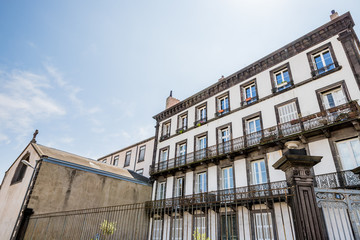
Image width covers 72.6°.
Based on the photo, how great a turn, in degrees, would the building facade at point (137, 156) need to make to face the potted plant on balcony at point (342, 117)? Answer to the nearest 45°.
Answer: approximately 90° to its left

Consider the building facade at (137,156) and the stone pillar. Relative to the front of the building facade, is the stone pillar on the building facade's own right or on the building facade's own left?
on the building facade's own left

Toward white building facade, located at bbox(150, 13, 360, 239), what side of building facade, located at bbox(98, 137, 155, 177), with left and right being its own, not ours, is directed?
left

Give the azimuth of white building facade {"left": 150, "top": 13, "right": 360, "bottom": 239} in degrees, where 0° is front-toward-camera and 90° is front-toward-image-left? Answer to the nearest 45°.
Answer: approximately 45°

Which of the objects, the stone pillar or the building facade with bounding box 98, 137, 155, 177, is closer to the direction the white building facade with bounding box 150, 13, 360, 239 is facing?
the stone pillar

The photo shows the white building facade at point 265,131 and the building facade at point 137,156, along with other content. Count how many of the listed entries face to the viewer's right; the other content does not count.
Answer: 0

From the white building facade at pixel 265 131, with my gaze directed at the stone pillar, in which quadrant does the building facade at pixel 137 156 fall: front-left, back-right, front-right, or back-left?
back-right

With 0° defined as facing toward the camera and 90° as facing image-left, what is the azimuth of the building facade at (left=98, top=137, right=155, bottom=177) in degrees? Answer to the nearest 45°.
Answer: approximately 45°

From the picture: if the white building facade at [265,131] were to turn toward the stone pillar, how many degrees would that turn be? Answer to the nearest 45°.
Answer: approximately 45° to its left

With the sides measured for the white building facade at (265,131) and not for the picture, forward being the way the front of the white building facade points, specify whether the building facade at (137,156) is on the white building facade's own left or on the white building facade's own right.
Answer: on the white building facade's own right
